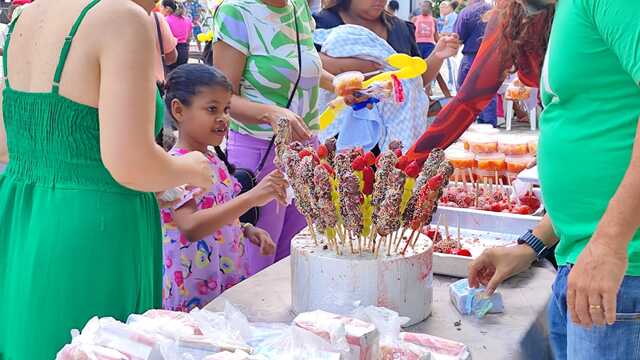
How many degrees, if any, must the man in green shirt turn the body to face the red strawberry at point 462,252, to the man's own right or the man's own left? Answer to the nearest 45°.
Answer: approximately 45° to the man's own right

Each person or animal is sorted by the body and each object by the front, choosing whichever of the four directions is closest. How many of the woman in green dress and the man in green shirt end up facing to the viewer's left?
1

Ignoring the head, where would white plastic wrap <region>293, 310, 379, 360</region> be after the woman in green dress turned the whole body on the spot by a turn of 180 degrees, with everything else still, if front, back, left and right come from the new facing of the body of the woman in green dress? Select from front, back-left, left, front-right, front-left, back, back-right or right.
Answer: left

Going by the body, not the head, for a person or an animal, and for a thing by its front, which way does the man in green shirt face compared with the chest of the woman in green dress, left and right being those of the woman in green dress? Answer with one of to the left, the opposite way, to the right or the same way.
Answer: to the left

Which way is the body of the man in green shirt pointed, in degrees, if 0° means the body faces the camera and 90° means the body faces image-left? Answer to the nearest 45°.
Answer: approximately 90°

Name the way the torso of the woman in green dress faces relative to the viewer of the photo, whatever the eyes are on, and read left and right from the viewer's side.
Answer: facing away from the viewer and to the right of the viewer

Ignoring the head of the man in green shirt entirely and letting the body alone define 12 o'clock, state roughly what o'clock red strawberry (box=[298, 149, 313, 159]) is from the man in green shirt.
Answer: The red strawberry is roughly at 1 o'clock from the man in green shirt.

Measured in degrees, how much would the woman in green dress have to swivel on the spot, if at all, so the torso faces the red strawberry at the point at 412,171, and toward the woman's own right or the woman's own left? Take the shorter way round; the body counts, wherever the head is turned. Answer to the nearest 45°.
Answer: approximately 45° to the woman's own right

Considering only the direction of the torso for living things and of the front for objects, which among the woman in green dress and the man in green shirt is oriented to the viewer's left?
the man in green shirt

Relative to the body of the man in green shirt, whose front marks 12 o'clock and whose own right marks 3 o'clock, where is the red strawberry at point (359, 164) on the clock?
The red strawberry is roughly at 1 o'clock from the man in green shirt.

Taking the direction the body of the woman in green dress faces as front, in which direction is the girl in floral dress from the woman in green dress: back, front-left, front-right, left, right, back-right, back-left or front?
front

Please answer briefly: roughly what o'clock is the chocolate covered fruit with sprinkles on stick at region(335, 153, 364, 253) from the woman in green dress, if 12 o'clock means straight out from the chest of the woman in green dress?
The chocolate covered fruit with sprinkles on stick is roughly at 2 o'clock from the woman in green dress.

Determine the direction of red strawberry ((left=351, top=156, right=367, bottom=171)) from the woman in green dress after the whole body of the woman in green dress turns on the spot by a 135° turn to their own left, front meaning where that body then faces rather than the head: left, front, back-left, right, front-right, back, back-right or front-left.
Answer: back
